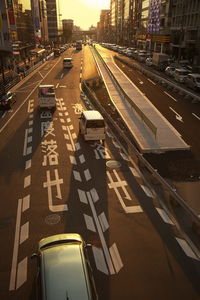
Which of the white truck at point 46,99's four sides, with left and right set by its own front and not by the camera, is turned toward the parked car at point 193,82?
right

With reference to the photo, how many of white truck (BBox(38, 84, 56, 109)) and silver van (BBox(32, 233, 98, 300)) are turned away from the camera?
2

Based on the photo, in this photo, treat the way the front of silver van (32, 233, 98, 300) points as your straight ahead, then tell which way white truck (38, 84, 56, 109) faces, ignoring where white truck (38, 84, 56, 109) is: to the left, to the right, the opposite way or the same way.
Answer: the same way

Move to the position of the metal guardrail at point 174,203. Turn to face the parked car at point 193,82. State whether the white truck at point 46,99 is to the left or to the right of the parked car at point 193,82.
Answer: left

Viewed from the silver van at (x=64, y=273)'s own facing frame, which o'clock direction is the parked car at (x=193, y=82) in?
The parked car is roughly at 1 o'clock from the silver van.

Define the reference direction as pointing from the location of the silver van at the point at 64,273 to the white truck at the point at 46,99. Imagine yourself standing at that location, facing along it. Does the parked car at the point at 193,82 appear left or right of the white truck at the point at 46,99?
right

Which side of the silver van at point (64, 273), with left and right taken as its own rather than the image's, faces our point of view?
back

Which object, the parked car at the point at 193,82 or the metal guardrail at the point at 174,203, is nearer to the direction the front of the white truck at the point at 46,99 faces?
the parked car

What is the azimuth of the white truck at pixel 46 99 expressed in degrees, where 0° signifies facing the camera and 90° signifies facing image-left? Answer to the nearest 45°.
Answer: approximately 180°

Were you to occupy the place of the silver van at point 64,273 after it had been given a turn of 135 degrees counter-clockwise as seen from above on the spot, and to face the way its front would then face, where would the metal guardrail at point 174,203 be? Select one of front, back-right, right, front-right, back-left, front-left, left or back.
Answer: back

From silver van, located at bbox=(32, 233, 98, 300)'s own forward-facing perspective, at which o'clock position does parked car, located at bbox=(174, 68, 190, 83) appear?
The parked car is roughly at 1 o'clock from the silver van.

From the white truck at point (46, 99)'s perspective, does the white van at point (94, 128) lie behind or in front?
behind

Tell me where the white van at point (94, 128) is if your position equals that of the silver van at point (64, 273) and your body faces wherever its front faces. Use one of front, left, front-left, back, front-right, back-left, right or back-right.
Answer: front

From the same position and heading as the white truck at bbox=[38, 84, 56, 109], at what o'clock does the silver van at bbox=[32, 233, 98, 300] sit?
The silver van is roughly at 6 o'clock from the white truck.
